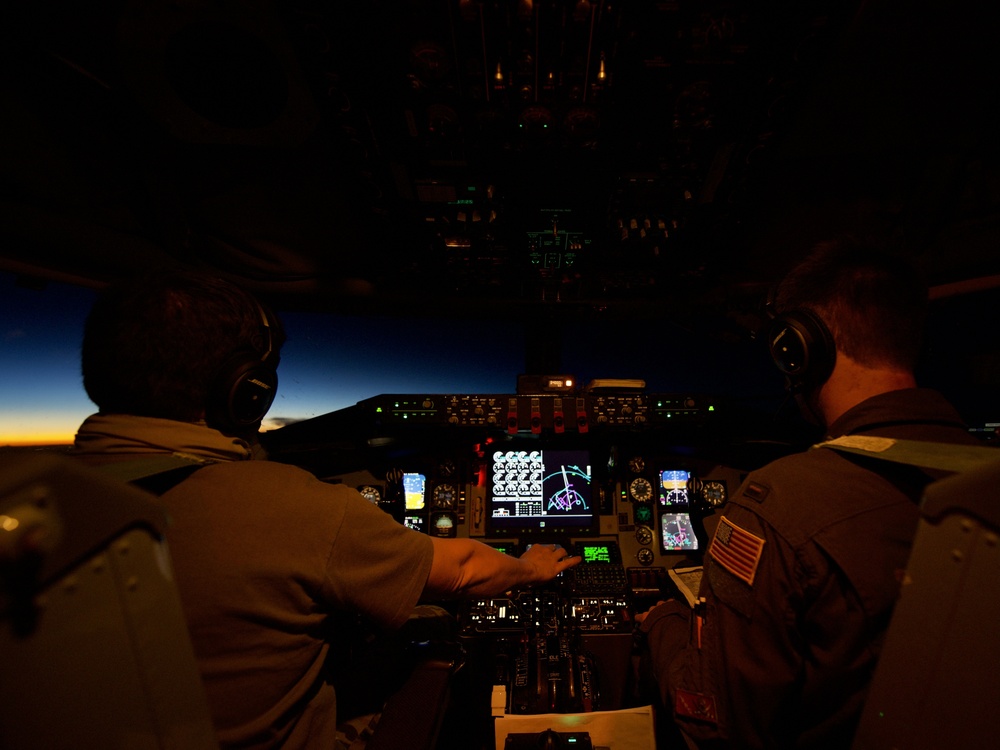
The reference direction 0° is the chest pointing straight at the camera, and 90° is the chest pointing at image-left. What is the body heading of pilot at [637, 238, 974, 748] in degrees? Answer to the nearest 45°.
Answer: approximately 135°

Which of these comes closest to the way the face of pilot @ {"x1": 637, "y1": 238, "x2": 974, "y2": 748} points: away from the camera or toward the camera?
away from the camera

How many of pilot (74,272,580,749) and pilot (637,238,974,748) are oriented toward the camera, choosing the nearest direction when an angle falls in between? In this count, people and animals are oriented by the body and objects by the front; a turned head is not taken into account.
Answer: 0

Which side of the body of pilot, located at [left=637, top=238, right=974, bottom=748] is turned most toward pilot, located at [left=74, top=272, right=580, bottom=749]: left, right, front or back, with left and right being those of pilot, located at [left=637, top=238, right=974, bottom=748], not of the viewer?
left

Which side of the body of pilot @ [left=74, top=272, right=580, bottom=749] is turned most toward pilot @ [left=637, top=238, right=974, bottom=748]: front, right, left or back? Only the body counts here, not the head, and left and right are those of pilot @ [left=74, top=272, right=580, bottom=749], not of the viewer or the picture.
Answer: right

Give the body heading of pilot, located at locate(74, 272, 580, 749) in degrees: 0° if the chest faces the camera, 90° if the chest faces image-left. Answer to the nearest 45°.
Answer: approximately 225°
